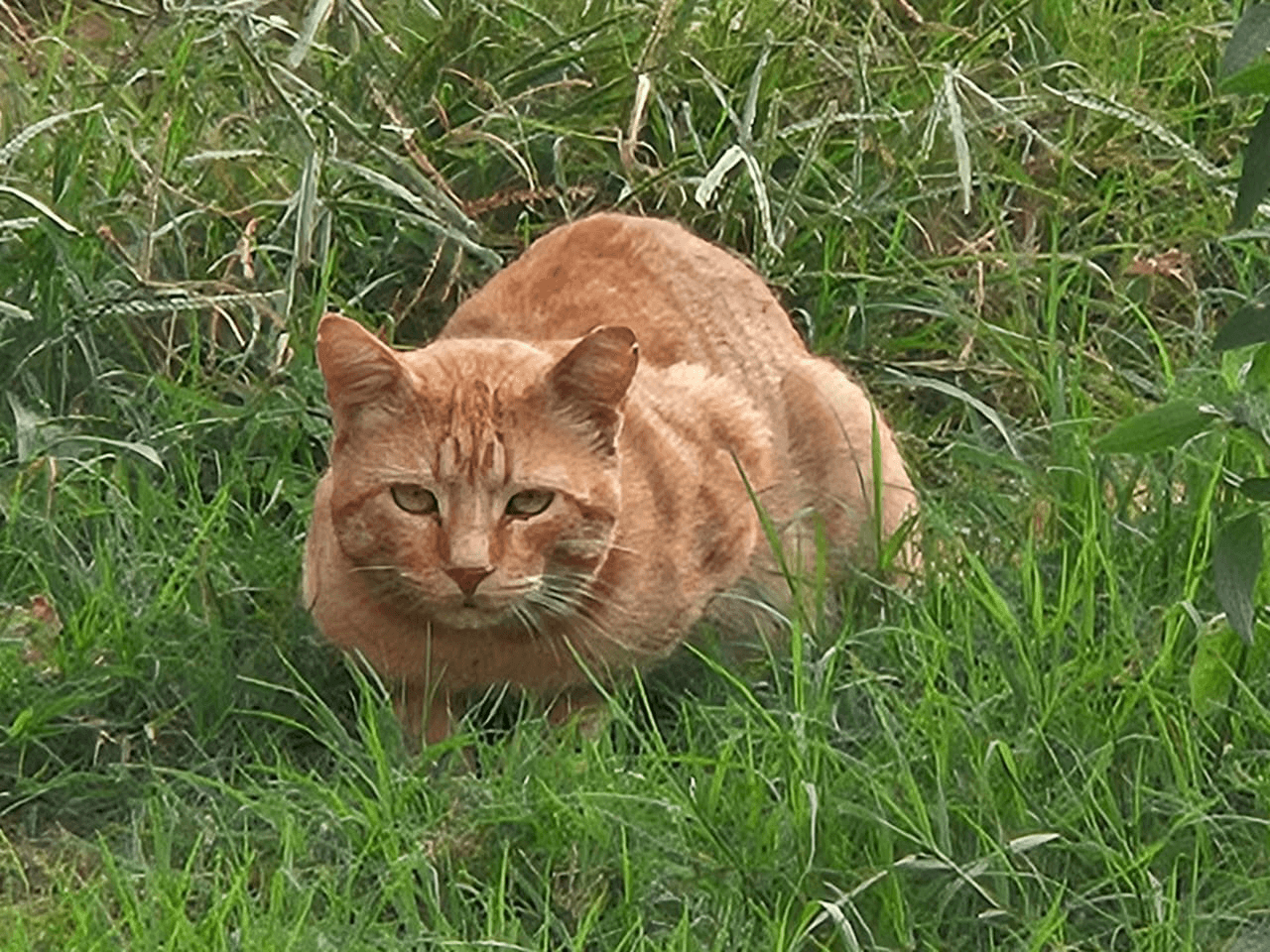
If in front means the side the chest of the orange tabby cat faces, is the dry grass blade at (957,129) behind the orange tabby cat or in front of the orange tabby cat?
behind

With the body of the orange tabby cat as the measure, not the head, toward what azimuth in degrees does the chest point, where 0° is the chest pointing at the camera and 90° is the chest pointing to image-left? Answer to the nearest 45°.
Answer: approximately 45°
